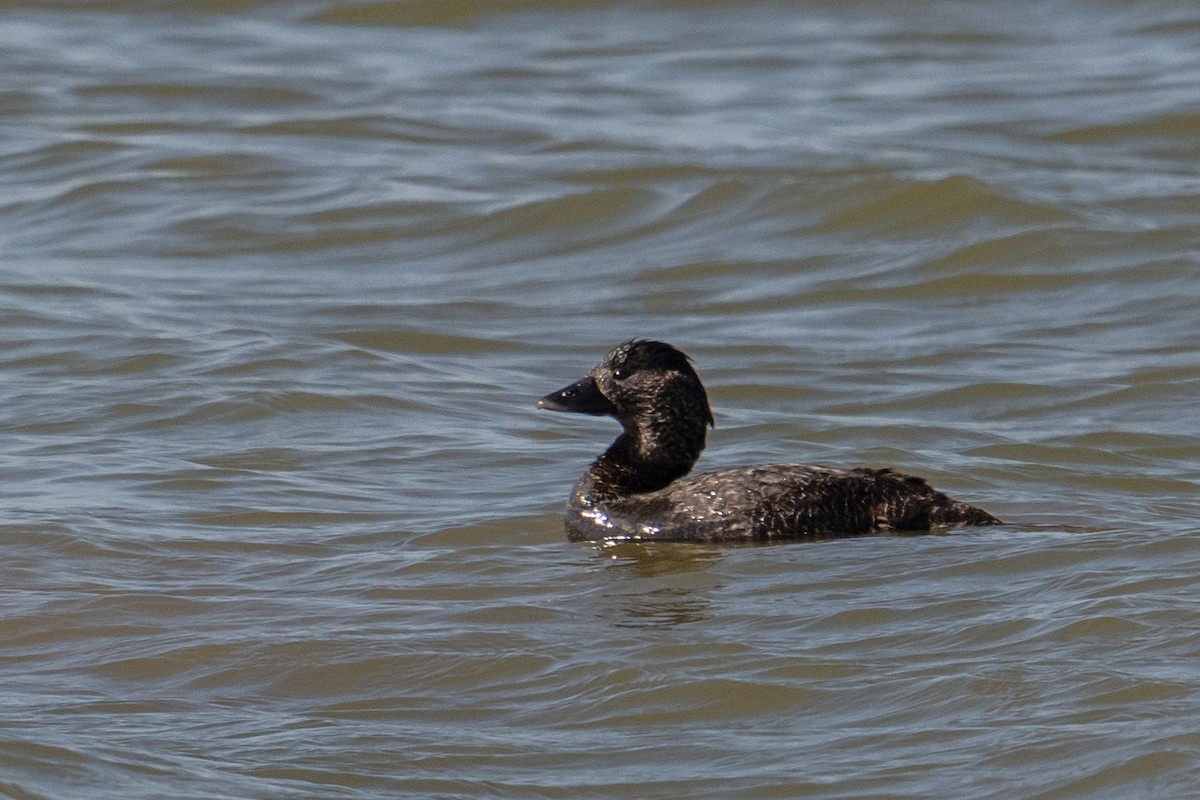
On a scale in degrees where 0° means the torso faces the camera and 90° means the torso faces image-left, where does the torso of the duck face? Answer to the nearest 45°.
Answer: approximately 90°
